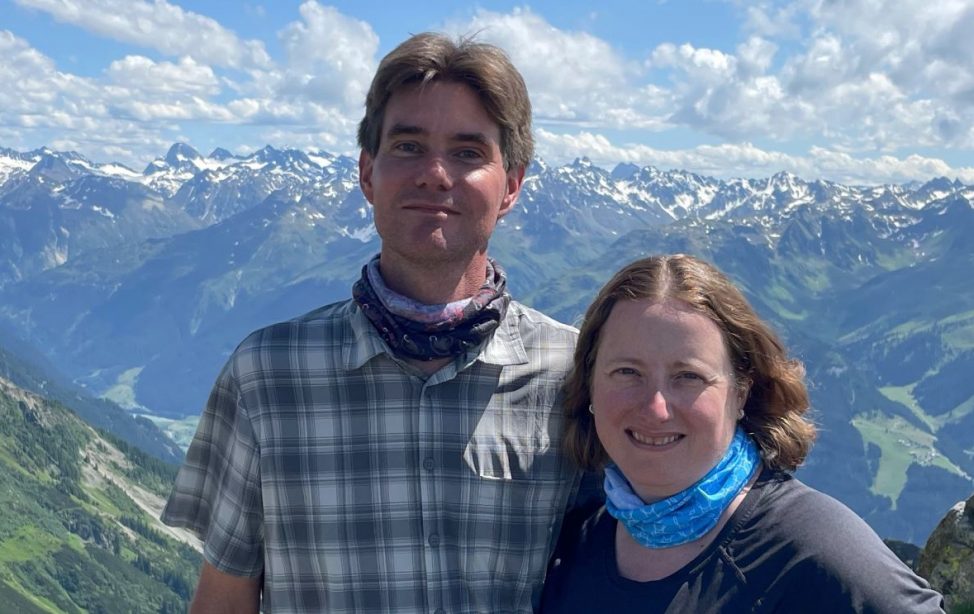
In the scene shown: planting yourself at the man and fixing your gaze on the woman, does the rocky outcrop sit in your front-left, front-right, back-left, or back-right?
front-left

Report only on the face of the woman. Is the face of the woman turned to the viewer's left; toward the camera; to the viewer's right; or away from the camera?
toward the camera

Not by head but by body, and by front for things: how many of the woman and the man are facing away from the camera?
0

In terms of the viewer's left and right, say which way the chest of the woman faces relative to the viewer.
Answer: facing the viewer and to the left of the viewer

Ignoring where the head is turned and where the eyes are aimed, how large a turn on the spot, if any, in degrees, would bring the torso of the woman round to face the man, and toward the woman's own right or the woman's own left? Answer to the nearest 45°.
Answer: approximately 45° to the woman's own right

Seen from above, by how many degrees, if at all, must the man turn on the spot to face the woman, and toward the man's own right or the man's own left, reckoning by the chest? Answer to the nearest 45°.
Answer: approximately 45° to the man's own left

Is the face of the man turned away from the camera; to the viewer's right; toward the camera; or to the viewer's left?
toward the camera

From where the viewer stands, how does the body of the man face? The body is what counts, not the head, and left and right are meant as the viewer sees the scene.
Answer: facing the viewer

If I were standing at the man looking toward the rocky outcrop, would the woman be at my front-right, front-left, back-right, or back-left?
front-right
